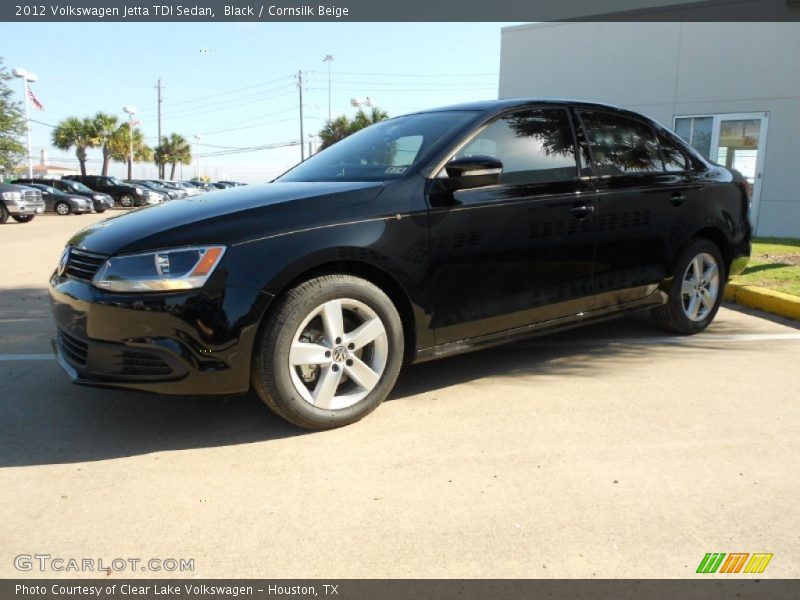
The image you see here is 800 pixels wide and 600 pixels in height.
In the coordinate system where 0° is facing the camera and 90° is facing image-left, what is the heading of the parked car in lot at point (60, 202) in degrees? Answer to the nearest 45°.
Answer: approximately 315°

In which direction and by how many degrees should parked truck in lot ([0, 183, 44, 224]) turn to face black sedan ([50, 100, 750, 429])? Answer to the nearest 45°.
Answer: approximately 45° to its right

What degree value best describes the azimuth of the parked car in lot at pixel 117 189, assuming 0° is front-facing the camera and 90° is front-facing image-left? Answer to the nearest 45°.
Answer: approximately 315°

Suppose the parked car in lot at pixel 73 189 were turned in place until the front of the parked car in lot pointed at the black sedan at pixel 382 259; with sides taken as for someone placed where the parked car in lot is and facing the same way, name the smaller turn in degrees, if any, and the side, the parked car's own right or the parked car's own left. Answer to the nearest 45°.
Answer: approximately 45° to the parked car's own right

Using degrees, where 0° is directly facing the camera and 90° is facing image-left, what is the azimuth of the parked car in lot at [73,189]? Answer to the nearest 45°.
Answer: approximately 315°

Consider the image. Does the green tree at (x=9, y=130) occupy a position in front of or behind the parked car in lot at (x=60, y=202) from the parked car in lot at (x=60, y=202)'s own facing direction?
behind

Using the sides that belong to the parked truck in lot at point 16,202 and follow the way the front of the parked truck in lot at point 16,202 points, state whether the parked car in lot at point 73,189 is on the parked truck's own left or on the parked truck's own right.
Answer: on the parked truck's own left

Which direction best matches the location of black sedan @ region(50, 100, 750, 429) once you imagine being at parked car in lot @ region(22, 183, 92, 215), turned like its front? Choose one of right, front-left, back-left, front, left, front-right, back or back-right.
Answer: front-right

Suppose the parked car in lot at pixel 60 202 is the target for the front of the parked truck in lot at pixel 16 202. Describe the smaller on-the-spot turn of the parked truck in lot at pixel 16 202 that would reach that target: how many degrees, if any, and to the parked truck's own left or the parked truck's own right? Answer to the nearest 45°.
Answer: approximately 135° to the parked truck's own left

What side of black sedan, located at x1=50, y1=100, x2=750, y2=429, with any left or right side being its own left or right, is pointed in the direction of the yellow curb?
back
